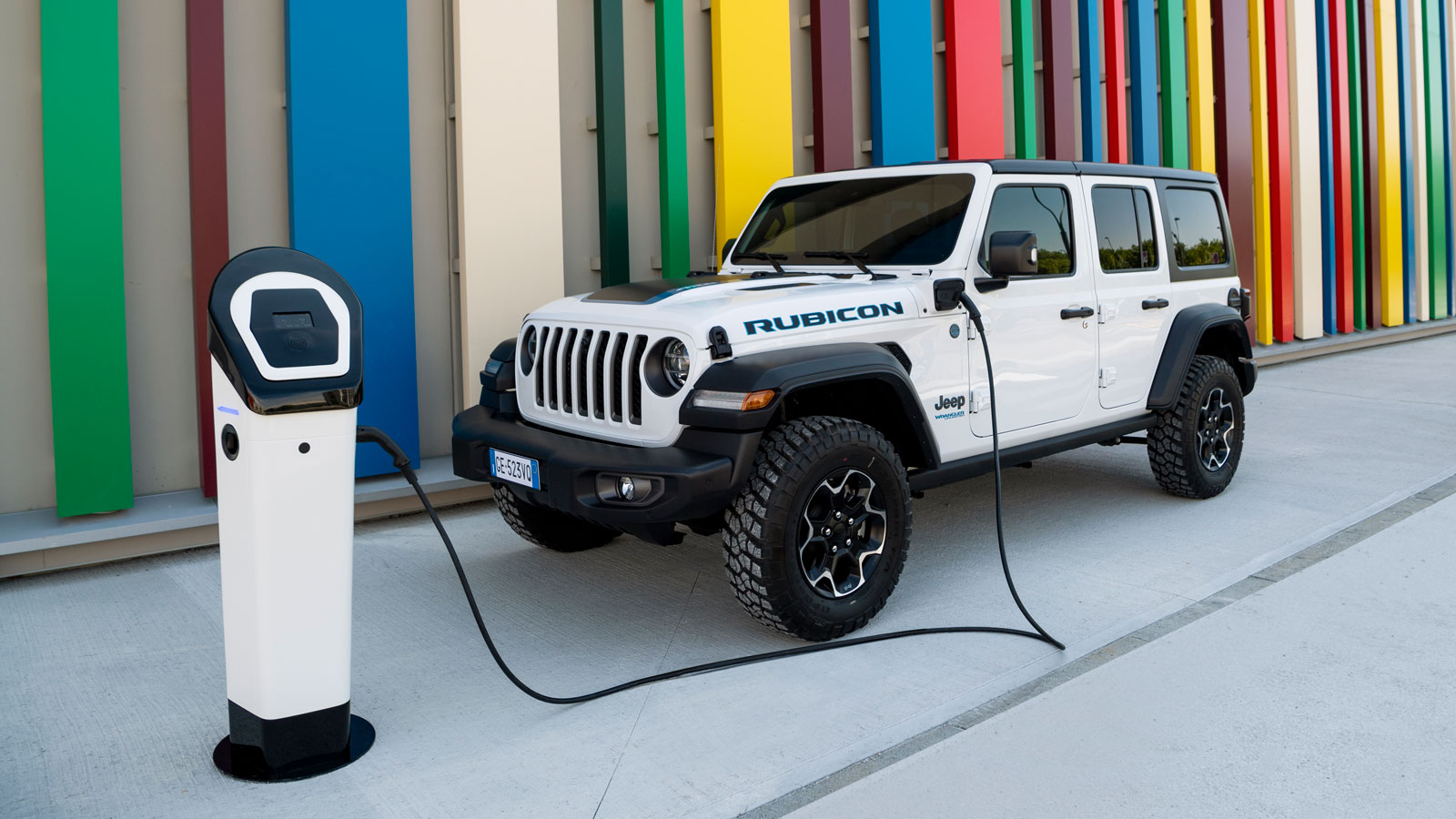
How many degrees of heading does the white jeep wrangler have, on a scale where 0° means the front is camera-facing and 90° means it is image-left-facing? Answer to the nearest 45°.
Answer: approximately 45°
